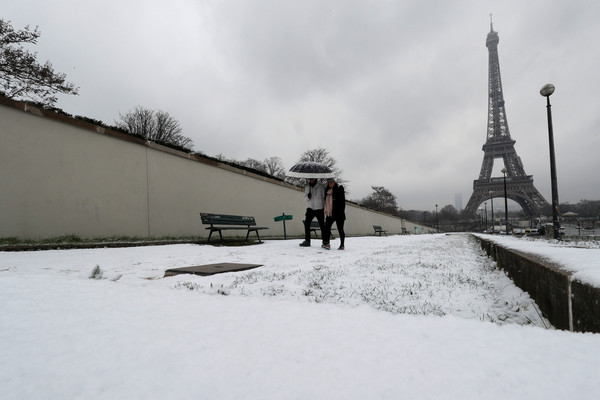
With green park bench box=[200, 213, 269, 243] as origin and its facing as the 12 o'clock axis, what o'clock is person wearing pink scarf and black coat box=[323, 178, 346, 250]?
The person wearing pink scarf and black coat is roughly at 12 o'clock from the green park bench.

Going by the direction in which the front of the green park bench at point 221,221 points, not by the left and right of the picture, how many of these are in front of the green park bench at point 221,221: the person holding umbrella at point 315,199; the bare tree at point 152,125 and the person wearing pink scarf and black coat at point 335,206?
2

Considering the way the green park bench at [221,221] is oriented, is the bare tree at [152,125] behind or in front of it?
behind

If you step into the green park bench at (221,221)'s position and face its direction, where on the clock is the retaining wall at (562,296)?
The retaining wall is roughly at 1 o'clock from the green park bench.

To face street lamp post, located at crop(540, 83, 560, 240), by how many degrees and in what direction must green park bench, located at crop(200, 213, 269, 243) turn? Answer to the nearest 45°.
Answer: approximately 45° to its left

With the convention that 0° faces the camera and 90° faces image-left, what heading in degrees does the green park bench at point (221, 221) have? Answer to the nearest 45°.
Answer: approximately 315°

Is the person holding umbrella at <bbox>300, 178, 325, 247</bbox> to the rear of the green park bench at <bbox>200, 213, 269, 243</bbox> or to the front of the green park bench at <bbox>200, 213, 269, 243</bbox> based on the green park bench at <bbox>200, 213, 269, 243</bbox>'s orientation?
to the front

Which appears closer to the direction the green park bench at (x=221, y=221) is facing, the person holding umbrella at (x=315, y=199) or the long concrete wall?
the person holding umbrella
